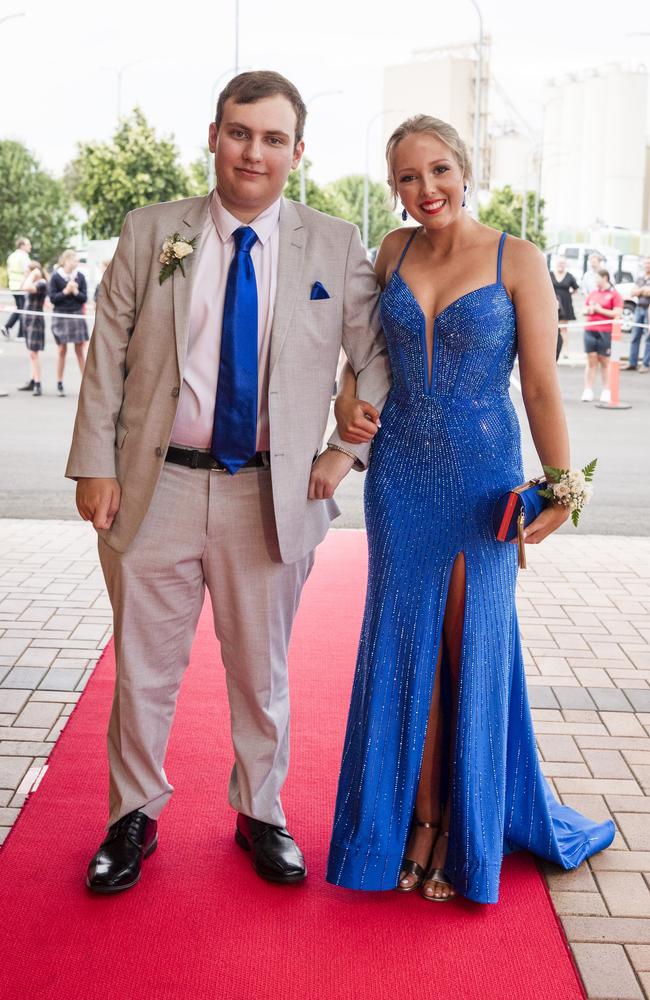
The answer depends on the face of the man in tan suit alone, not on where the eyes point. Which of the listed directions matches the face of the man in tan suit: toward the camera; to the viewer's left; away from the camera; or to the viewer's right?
toward the camera

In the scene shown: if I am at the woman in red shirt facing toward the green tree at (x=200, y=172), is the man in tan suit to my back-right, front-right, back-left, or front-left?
back-left

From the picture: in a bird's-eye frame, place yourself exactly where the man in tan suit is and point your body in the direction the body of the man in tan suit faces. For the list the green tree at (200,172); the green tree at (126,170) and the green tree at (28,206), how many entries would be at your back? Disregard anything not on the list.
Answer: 3

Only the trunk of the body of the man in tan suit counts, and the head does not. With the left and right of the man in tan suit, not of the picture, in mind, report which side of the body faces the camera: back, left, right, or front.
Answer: front

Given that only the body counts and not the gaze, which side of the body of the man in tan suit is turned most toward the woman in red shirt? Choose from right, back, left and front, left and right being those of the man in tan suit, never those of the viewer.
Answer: back

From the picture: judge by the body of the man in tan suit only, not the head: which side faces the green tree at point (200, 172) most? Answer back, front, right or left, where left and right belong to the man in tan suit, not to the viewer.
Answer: back

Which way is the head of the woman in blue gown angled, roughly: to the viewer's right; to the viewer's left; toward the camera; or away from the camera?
toward the camera

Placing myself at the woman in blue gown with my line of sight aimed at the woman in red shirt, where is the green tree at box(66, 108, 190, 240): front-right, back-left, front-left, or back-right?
front-left

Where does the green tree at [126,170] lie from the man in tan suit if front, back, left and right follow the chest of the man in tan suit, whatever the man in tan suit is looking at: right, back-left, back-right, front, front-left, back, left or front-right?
back

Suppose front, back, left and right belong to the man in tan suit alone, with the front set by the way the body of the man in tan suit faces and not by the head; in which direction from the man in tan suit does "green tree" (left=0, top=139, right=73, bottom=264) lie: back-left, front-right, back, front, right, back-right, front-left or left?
back
